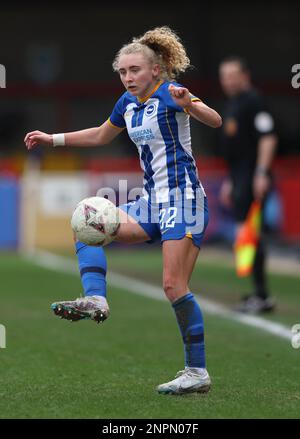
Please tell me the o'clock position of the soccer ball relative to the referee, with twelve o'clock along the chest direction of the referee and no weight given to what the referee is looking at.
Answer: The soccer ball is roughly at 11 o'clock from the referee.

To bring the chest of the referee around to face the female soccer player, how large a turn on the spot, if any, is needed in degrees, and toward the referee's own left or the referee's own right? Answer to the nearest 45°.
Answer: approximately 45° to the referee's own left

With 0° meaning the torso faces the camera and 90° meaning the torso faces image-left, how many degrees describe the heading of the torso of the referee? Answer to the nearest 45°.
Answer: approximately 45°

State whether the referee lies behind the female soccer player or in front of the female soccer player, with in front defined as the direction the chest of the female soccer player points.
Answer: behind

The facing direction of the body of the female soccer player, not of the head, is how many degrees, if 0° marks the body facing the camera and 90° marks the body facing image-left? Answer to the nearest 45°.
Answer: approximately 45°
